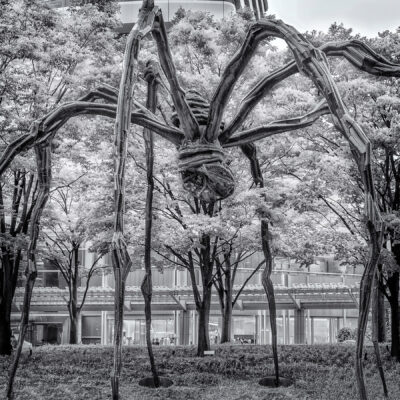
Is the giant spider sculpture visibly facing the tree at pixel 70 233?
no

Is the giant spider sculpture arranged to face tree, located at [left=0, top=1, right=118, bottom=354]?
no

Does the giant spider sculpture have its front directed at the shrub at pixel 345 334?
no

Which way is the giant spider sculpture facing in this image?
toward the camera
